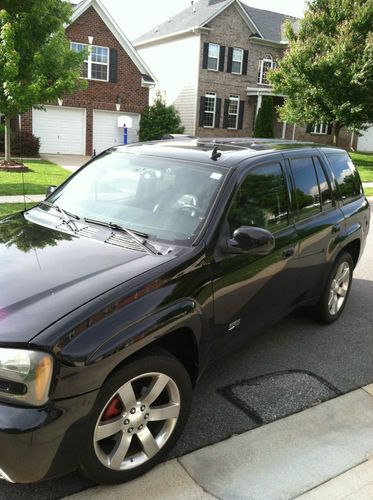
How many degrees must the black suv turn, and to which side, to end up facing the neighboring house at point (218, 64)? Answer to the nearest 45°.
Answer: approximately 135° to its right

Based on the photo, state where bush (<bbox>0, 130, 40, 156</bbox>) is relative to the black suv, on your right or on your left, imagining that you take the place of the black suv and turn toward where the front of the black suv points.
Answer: on your right

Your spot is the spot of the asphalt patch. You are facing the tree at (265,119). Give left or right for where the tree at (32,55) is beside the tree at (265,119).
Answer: left

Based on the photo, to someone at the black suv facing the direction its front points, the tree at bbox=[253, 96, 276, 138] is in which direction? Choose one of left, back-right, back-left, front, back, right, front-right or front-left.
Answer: back-right

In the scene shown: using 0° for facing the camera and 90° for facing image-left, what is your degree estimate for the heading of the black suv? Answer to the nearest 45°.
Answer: approximately 45°

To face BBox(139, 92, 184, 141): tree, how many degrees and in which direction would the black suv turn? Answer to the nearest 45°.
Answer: approximately 135° to its right

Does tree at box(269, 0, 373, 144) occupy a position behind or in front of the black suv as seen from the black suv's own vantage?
behind
